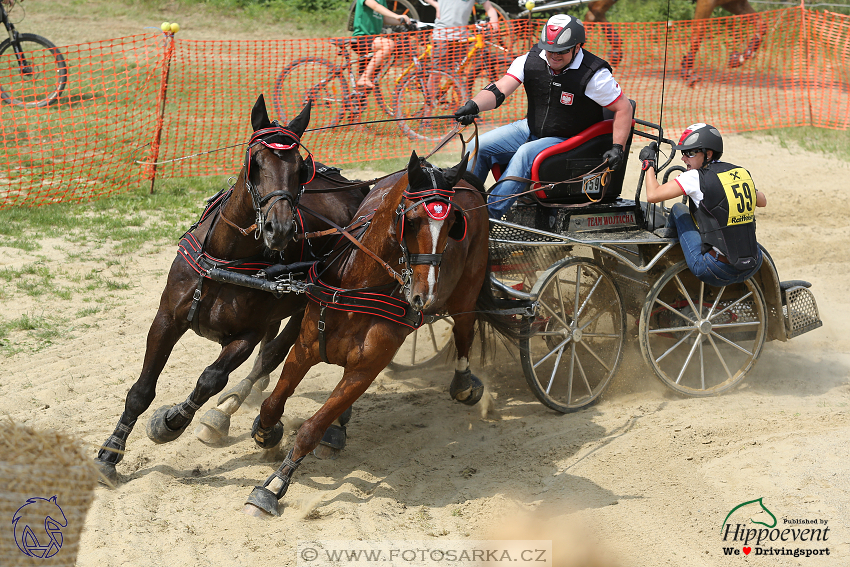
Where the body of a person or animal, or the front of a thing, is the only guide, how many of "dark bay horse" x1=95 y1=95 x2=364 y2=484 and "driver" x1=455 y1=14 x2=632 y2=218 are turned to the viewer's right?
0

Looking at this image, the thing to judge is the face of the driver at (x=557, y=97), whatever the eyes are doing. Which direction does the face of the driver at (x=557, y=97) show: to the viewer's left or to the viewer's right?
to the viewer's left

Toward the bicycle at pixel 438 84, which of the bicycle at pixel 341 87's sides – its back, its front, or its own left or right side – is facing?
front

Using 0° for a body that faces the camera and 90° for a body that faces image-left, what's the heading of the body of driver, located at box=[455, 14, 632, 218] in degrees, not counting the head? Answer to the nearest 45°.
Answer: approximately 45°

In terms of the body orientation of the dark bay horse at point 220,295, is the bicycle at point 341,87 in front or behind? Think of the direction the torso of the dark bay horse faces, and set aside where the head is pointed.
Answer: behind

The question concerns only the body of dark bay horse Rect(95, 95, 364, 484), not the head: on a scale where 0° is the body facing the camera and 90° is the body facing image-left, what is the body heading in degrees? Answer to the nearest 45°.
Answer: approximately 45°

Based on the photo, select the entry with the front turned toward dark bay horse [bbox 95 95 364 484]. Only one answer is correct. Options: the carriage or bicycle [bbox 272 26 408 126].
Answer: the carriage

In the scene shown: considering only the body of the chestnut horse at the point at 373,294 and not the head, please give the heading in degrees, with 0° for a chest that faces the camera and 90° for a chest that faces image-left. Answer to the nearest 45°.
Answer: approximately 45°

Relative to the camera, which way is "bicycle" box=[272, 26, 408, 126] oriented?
to the viewer's right

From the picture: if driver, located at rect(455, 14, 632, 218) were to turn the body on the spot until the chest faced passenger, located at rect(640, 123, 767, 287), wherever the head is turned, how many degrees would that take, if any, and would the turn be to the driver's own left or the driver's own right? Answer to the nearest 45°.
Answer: approximately 135° to the driver's own left

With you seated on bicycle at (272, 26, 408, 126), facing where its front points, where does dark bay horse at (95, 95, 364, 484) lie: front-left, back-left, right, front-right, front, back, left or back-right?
right

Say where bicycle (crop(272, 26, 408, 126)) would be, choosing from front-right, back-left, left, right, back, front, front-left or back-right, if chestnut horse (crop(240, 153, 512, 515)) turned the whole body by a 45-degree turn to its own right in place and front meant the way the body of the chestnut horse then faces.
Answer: right

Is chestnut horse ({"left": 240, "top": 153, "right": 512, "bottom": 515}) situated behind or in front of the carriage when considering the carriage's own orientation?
in front

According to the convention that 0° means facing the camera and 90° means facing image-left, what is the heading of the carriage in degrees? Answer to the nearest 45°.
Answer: approximately 45°

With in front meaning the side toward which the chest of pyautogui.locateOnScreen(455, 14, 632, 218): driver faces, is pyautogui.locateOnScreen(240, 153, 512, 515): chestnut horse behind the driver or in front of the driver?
in front

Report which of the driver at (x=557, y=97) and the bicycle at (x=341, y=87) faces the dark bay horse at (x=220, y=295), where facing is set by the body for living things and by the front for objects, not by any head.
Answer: the driver
